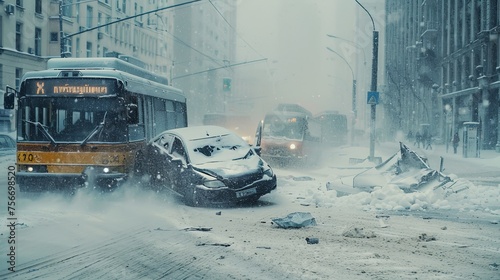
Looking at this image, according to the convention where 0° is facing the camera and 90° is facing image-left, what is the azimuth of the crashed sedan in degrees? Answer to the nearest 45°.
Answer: approximately 315°

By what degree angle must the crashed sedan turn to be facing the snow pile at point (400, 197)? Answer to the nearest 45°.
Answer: approximately 45° to its left

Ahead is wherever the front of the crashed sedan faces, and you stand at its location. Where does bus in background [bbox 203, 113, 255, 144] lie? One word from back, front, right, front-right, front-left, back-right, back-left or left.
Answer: back-left

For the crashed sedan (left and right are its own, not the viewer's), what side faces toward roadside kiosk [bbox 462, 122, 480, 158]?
left

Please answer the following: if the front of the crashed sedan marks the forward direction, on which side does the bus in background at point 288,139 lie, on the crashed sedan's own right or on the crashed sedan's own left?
on the crashed sedan's own left

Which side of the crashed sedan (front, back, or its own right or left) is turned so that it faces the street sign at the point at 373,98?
left

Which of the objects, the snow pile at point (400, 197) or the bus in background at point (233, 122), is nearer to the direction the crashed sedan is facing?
the snow pile

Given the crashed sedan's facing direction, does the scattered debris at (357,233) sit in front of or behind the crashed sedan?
in front

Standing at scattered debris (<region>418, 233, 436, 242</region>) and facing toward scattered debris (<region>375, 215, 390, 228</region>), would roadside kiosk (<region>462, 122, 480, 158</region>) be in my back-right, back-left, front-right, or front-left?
front-right

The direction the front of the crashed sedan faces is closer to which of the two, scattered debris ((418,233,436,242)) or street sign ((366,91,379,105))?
the scattered debris

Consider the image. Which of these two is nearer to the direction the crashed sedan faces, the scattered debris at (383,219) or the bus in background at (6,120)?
the scattered debris

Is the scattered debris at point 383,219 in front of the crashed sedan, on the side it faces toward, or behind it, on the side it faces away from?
in front
